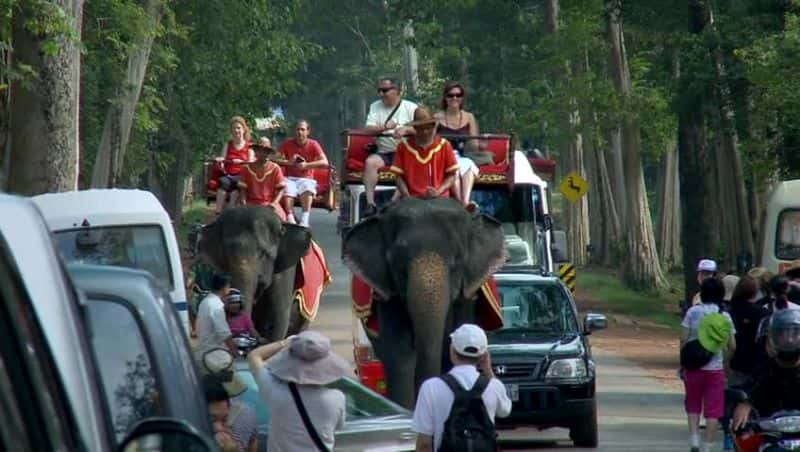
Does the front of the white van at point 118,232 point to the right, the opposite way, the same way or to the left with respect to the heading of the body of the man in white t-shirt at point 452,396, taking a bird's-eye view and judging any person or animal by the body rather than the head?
the same way

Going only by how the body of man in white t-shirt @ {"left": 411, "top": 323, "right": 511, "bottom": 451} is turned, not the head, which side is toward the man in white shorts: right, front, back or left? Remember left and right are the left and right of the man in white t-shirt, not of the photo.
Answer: front

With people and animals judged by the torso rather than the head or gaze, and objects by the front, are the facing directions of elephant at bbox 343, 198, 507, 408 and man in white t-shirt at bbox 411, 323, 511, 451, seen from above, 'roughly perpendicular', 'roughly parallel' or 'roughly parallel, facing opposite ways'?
roughly parallel, facing opposite ways

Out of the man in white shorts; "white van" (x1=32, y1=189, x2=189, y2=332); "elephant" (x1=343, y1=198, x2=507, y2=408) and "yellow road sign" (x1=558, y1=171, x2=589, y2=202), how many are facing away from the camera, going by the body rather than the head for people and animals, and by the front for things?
1

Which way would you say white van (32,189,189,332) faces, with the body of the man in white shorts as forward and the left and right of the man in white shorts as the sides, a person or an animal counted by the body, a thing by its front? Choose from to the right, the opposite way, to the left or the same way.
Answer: the opposite way

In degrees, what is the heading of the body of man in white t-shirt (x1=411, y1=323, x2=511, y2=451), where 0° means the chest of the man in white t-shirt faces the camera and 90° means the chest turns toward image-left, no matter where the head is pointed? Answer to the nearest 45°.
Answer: approximately 180°

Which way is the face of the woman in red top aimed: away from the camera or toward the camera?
toward the camera

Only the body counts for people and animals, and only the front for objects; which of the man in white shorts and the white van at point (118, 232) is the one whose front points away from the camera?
the white van

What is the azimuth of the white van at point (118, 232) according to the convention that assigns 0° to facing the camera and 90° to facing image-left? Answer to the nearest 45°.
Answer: approximately 180°

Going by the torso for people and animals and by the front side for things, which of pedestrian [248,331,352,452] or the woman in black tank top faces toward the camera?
the woman in black tank top

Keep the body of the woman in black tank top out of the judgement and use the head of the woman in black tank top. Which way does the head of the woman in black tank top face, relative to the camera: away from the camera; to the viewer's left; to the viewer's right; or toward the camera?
toward the camera

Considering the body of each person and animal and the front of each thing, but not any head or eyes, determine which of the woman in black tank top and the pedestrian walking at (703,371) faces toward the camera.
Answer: the woman in black tank top

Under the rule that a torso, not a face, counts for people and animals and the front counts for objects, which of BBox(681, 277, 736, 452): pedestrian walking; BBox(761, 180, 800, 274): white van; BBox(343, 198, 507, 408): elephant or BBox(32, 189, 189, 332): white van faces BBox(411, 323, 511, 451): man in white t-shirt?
the elephant

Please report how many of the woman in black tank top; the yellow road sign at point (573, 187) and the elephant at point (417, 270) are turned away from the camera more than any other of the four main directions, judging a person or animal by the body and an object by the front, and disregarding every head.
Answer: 0

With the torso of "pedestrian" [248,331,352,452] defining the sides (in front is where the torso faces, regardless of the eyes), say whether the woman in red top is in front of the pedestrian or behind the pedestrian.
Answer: in front

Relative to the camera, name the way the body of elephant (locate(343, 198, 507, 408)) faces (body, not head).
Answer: toward the camera

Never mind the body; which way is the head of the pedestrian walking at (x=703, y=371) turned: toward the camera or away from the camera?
away from the camera

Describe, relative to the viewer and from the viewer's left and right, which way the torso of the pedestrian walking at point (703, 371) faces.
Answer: facing away from the viewer
